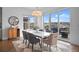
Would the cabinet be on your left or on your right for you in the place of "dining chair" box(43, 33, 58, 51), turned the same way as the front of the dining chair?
on your left

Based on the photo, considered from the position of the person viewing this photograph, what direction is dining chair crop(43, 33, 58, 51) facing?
facing away from the viewer and to the left of the viewer
